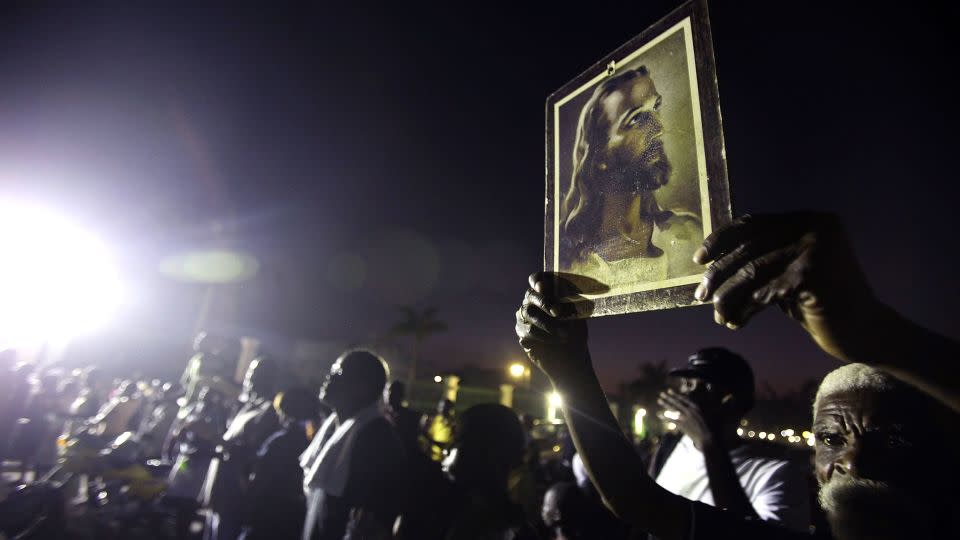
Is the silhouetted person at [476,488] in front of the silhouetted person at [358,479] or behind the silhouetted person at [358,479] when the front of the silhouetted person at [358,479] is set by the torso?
behind

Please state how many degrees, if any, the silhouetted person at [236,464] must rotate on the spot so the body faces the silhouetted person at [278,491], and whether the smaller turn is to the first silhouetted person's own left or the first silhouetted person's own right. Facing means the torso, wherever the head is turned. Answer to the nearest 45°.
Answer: approximately 135° to the first silhouetted person's own left

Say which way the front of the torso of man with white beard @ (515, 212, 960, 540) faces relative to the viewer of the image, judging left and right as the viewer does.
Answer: facing the viewer and to the left of the viewer

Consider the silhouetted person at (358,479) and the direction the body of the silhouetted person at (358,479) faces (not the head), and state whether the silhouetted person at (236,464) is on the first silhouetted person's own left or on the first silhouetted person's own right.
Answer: on the first silhouetted person's own right

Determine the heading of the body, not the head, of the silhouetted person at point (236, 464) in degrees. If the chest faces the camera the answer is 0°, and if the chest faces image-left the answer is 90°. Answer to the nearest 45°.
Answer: approximately 90°

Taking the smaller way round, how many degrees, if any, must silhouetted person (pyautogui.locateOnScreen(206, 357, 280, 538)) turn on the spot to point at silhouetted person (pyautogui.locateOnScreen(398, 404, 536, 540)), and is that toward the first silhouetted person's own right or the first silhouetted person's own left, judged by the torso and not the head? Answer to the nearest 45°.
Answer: approximately 135° to the first silhouetted person's own left

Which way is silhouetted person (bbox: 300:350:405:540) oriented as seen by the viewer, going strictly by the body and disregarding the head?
to the viewer's left

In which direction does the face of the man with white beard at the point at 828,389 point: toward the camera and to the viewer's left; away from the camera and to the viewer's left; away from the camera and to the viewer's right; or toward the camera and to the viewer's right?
toward the camera and to the viewer's left

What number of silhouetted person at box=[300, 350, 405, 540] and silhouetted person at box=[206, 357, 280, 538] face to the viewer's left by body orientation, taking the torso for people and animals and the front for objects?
2
